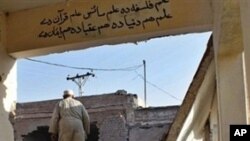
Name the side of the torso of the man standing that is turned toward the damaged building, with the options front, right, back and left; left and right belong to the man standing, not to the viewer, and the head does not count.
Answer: front

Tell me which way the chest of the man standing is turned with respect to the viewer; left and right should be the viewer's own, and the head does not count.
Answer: facing away from the viewer
